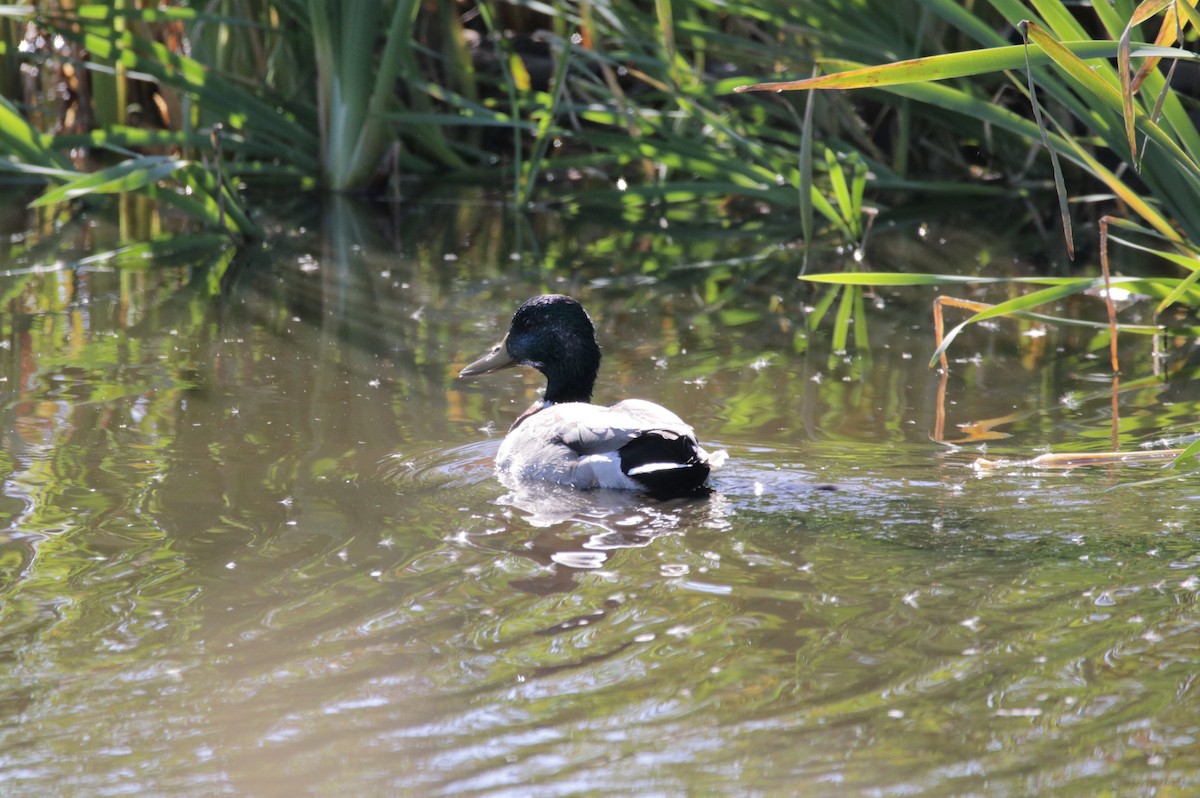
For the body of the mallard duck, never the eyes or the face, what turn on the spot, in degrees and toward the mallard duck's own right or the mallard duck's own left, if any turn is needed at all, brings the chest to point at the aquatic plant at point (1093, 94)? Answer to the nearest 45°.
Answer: approximately 135° to the mallard duck's own right

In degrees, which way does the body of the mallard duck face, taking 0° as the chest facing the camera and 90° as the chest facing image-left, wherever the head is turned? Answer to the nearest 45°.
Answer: approximately 135°
